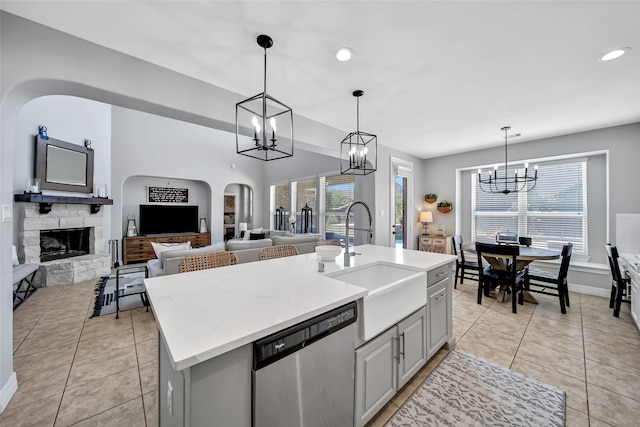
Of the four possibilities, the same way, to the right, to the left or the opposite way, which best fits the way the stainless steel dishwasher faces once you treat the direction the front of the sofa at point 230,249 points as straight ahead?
the opposite way

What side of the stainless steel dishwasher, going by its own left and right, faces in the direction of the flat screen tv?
back

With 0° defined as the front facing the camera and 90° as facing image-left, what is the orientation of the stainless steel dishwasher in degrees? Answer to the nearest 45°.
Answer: approximately 315°

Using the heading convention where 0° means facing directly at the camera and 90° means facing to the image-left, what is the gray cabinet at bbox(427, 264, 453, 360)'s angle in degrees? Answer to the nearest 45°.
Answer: approximately 315°

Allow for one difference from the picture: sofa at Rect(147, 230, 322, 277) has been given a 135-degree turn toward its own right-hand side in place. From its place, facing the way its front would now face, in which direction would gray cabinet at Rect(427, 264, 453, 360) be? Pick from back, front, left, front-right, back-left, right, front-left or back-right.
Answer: front-right

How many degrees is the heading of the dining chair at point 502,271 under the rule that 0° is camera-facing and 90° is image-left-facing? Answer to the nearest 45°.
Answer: approximately 225°

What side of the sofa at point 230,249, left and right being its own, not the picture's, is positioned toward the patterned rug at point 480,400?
back
